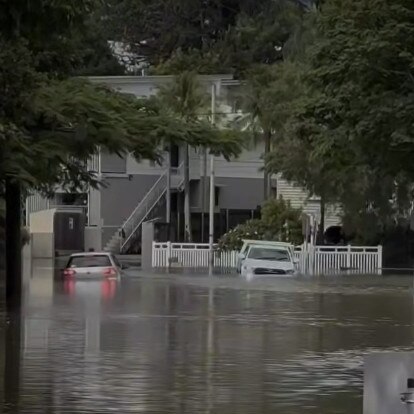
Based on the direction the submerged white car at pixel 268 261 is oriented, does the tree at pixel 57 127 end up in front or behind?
in front

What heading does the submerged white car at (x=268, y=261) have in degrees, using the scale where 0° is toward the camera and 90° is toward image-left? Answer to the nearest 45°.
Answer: approximately 0°
